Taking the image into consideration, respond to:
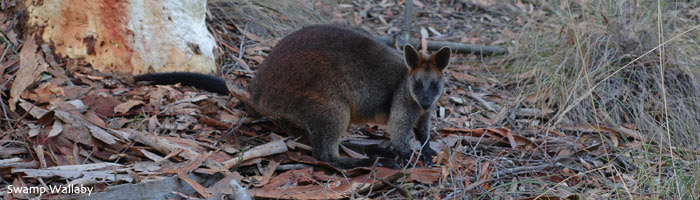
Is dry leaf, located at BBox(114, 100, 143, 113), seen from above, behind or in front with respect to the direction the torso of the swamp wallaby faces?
behind

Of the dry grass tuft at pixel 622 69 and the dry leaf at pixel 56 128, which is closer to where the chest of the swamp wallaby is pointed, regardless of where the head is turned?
the dry grass tuft

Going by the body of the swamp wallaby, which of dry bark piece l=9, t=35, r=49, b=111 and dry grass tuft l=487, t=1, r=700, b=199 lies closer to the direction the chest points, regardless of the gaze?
the dry grass tuft

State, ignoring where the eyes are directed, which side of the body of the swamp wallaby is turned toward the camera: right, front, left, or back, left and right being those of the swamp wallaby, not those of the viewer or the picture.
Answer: right

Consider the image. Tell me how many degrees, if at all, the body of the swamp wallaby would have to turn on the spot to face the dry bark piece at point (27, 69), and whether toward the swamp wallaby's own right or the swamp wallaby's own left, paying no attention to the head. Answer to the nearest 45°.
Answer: approximately 180°

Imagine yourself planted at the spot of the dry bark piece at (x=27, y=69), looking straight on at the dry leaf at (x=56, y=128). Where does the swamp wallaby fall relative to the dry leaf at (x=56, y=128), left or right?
left

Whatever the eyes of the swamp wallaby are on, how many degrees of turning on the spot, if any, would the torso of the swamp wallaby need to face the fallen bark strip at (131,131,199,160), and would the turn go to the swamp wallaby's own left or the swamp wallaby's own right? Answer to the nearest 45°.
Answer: approximately 135° to the swamp wallaby's own right

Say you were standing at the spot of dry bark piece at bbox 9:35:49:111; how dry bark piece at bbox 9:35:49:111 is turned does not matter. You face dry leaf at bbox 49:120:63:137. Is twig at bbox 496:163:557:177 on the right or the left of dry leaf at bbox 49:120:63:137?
left

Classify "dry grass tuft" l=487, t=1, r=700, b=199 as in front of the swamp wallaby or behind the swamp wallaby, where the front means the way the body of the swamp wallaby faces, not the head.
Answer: in front

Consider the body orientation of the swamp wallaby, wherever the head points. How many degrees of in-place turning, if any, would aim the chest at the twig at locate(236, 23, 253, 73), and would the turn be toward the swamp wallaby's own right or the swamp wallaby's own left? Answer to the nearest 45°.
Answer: approximately 135° to the swamp wallaby's own left
